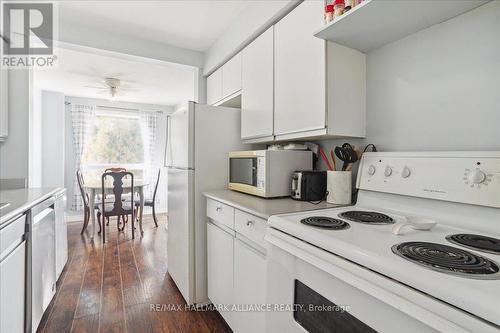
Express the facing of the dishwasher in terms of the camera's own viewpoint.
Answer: facing to the right of the viewer

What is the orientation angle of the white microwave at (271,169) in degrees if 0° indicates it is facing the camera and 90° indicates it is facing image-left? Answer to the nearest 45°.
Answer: approximately 45°

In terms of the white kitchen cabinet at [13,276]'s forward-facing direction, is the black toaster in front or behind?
in front

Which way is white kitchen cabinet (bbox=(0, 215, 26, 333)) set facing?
to the viewer's right

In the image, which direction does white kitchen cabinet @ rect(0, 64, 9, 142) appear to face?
to the viewer's right

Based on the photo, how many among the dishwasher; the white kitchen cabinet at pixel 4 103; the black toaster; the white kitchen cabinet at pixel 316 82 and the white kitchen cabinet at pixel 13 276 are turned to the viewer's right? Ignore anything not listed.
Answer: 3

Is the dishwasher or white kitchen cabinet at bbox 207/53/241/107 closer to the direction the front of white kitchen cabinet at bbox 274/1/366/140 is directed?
the dishwasher

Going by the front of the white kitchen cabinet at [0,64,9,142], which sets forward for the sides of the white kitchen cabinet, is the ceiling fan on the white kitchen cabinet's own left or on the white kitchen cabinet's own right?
on the white kitchen cabinet's own left

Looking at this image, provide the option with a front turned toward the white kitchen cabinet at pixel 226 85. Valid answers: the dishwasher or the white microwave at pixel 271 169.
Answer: the dishwasher

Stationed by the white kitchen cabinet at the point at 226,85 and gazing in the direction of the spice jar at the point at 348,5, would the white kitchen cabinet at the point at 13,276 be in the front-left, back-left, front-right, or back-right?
front-right

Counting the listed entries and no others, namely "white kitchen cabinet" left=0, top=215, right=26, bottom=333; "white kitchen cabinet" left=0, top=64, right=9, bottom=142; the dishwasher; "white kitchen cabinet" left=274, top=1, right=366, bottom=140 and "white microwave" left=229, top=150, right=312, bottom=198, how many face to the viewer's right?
3
